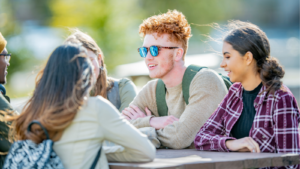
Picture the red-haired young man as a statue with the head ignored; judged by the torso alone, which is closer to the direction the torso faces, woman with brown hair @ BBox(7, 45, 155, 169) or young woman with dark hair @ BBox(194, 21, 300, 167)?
the woman with brown hair

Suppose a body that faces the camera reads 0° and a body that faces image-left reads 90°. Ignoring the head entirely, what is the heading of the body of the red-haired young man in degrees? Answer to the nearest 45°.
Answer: approximately 45°

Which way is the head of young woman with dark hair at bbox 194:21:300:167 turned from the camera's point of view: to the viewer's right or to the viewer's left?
to the viewer's left

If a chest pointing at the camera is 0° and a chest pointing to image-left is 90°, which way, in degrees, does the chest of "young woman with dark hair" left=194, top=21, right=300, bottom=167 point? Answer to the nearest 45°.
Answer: approximately 45°

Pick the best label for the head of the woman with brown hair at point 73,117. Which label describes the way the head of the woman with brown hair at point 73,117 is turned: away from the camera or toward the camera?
away from the camera
